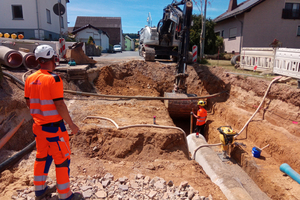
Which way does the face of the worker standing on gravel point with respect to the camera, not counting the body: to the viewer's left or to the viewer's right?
to the viewer's right

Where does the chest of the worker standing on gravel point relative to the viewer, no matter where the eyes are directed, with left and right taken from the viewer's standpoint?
facing away from the viewer and to the right of the viewer

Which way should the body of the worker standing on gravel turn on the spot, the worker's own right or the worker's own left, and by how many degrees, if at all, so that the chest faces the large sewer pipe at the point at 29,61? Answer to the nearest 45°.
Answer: approximately 45° to the worker's own left

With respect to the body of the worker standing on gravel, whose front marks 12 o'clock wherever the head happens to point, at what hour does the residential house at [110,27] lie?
The residential house is roughly at 11 o'clock from the worker standing on gravel.

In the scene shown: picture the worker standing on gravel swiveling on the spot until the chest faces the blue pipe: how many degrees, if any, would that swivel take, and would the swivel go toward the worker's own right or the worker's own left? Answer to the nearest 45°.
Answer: approximately 45° to the worker's own right

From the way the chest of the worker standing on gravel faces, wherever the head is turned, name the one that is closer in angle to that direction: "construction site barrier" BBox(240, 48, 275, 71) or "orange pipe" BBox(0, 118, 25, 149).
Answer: the construction site barrier
